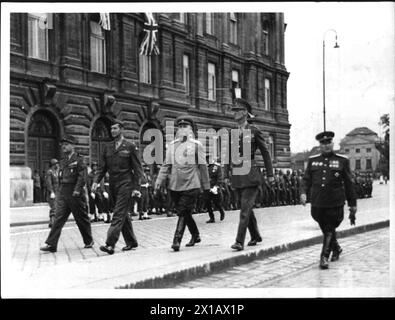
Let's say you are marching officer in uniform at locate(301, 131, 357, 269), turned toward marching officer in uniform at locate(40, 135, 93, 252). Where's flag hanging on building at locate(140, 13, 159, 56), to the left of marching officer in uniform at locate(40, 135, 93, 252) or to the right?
right

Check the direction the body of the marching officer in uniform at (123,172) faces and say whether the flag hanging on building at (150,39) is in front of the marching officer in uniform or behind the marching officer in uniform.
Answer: behind

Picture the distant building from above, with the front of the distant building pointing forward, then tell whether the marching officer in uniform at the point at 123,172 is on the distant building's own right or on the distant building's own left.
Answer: on the distant building's own right

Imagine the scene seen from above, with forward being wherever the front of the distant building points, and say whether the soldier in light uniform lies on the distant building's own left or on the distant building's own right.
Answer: on the distant building's own right

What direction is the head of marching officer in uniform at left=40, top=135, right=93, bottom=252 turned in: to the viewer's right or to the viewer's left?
to the viewer's left

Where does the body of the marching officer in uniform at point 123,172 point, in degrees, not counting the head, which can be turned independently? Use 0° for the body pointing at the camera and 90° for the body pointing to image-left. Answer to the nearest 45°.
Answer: approximately 45°

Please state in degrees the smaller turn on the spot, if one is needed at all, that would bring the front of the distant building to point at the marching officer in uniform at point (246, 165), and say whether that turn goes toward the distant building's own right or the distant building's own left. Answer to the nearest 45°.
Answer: approximately 45° to the distant building's own right
